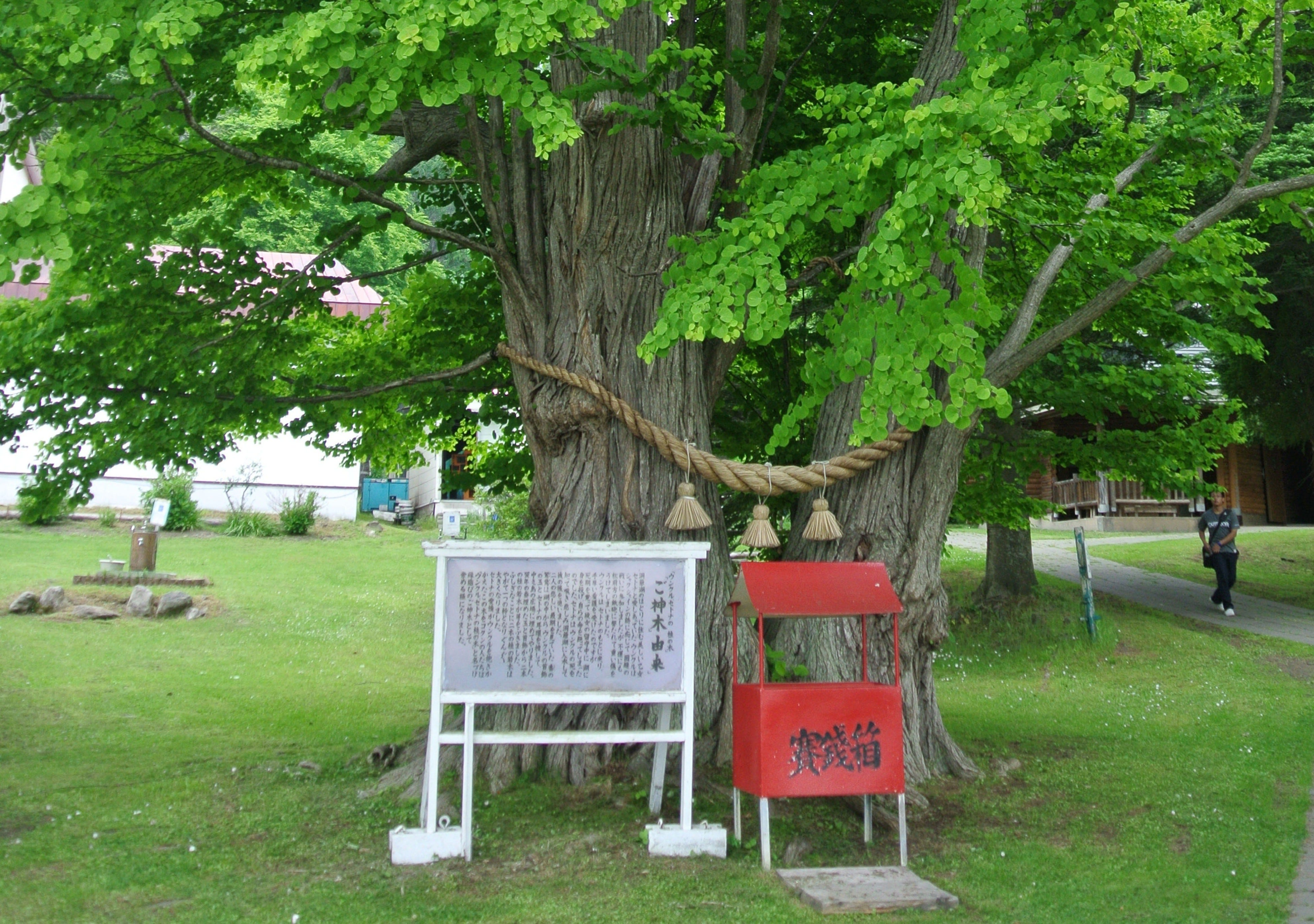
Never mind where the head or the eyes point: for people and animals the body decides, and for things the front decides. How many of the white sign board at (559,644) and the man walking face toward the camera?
2

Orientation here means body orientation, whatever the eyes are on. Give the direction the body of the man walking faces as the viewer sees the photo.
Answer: toward the camera

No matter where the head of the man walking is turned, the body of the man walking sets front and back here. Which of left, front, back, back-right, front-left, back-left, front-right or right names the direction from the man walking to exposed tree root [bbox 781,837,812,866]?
front

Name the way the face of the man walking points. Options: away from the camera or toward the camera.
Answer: toward the camera

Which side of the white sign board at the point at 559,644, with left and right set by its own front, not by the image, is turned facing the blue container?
back

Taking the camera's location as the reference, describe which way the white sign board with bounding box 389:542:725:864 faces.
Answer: facing the viewer

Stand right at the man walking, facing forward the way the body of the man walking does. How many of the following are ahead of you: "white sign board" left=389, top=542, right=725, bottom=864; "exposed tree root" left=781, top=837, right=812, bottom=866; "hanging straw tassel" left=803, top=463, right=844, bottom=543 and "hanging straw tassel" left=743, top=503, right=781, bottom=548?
4

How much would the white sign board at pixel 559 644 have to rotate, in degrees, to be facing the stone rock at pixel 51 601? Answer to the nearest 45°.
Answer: approximately 135° to its right

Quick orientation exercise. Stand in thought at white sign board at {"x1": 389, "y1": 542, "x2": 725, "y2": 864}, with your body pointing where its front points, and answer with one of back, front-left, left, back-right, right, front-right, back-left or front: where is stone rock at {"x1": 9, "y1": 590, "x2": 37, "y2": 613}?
back-right

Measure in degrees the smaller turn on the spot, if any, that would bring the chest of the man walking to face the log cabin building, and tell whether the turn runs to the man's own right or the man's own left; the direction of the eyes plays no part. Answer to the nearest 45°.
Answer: approximately 180°
